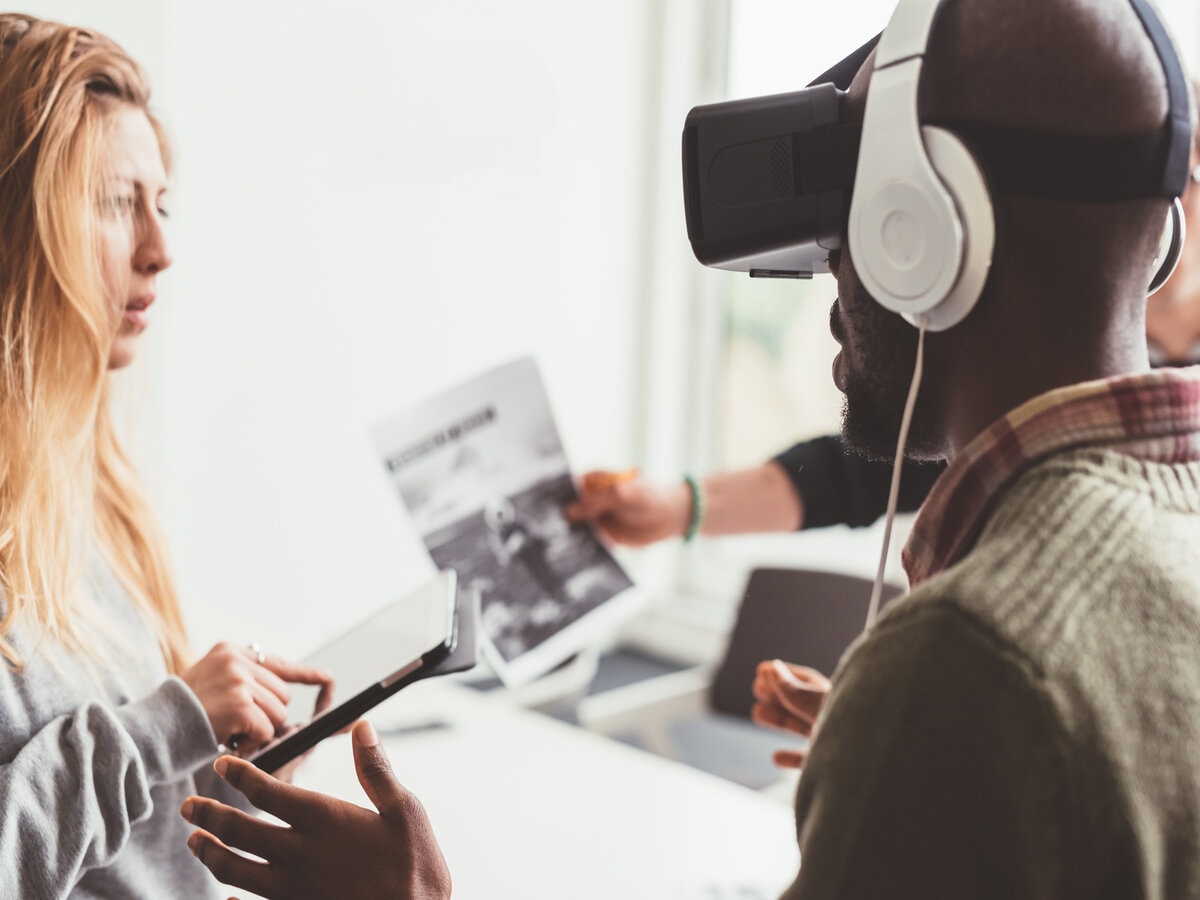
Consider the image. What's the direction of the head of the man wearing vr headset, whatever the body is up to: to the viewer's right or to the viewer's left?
to the viewer's left

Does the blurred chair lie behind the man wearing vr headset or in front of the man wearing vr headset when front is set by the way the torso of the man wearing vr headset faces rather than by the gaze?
in front

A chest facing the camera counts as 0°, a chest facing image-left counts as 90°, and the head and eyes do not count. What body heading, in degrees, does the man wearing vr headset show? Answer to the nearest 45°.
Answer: approximately 135°

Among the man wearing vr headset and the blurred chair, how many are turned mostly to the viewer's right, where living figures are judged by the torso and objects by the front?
0
